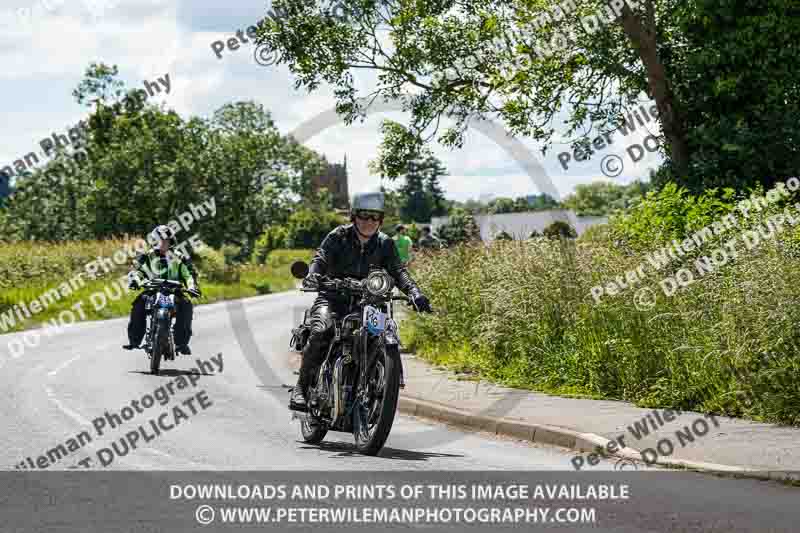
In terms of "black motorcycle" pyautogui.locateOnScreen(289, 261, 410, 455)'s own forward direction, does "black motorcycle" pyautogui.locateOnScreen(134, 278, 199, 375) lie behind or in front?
behind

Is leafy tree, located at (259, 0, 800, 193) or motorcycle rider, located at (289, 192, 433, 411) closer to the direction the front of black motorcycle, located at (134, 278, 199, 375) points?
the motorcycle rider

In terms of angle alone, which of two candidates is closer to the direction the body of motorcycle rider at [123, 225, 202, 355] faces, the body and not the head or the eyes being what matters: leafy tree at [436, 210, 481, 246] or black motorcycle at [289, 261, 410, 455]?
the black motorcycle

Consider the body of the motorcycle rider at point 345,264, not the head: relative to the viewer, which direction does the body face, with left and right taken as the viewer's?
facing the viewer and to the right of the viewer

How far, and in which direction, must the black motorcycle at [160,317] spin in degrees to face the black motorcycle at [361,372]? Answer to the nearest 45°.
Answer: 0° — it already faces it

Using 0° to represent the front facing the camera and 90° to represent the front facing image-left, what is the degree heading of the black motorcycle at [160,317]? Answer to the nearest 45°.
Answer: approximately 0°

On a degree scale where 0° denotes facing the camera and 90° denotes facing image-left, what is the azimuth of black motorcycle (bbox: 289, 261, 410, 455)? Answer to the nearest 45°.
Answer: approximately 315°

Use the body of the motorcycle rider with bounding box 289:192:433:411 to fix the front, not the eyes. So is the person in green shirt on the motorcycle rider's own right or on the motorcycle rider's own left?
on the motorcycle rider's own left

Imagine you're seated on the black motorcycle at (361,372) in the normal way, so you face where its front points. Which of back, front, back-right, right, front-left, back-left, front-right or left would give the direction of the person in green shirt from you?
back-left

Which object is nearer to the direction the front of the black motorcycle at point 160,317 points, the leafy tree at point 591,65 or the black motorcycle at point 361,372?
the black motorcycle

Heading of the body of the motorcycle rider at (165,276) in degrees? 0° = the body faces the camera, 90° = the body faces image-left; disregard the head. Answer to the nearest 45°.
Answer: approximately 0°

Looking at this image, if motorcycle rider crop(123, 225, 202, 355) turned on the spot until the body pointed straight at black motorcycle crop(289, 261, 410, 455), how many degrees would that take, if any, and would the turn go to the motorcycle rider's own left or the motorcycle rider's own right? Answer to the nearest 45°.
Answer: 0° — they already face it

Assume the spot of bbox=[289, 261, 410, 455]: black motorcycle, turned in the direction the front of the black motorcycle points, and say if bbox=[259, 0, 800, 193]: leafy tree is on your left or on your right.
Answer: on your left

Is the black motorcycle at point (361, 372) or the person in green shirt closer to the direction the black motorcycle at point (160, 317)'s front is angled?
the black motorcycle
